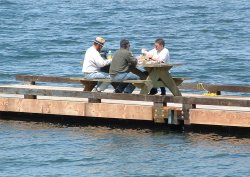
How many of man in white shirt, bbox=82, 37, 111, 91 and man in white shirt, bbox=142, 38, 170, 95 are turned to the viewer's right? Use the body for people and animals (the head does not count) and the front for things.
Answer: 1

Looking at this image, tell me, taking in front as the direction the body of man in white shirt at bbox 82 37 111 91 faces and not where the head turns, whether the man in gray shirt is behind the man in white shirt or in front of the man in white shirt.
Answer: in front

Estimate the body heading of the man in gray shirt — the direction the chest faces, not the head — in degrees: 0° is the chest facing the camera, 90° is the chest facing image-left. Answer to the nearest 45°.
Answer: approximately 225°

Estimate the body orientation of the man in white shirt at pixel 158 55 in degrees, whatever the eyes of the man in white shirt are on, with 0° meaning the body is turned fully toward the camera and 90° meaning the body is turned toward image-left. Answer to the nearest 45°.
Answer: approximately 45°

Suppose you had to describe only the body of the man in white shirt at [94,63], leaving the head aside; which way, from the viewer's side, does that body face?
to the viewer's right

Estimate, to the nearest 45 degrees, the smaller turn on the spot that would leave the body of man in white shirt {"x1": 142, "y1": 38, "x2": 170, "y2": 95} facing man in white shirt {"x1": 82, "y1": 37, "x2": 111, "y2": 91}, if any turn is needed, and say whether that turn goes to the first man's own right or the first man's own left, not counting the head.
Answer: approximately 45° to the first man's own right

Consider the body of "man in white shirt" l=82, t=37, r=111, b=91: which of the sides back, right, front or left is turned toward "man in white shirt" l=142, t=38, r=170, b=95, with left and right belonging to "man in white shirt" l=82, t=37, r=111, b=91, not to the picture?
front

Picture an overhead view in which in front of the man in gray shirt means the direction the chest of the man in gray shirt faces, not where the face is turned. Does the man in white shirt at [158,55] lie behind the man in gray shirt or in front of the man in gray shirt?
in front
